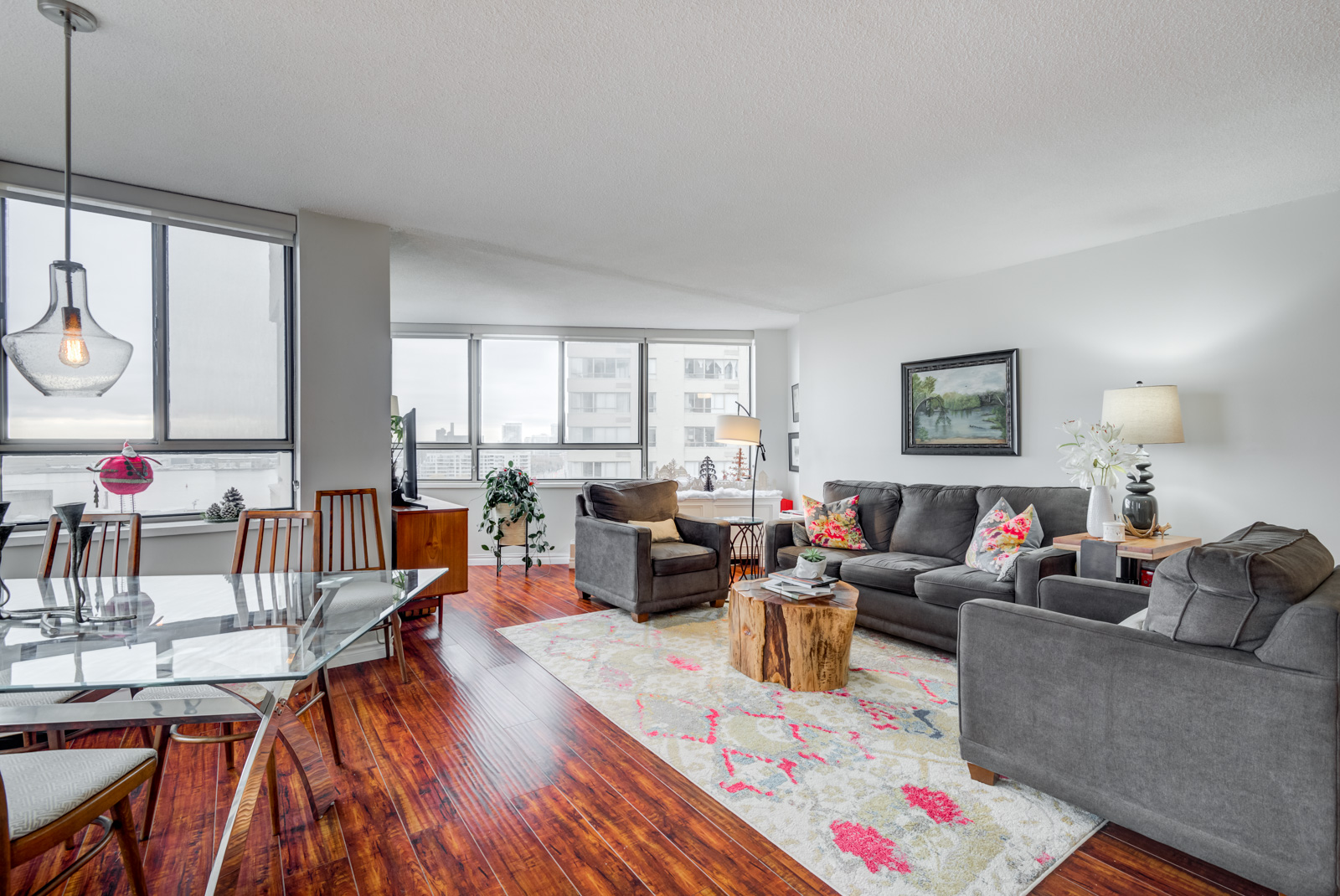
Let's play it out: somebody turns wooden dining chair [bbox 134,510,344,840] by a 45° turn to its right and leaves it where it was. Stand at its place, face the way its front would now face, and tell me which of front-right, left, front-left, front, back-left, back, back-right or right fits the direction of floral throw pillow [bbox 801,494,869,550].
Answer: back

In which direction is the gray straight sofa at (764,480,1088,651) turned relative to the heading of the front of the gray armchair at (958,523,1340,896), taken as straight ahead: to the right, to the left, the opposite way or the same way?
to the left

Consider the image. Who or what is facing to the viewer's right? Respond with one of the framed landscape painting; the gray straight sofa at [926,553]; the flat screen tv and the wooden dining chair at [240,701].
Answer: the flat screen tv

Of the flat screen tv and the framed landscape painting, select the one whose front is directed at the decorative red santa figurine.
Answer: the framed landscape painting

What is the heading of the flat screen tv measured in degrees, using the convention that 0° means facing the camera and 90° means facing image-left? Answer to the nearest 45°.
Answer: approximately 270°

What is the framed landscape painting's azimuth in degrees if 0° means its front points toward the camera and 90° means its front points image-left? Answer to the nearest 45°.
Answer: approximately 45°

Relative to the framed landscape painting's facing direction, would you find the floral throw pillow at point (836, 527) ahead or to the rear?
ahead

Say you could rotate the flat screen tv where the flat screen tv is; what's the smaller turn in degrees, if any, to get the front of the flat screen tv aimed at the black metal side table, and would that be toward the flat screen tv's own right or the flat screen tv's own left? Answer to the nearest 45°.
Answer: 0° — it already faces it

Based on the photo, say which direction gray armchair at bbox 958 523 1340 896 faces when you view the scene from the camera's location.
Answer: facing away from the viewer and to the left of the viewer

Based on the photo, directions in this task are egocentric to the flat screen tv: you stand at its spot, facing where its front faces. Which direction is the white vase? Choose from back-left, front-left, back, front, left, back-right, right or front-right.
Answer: front-right
